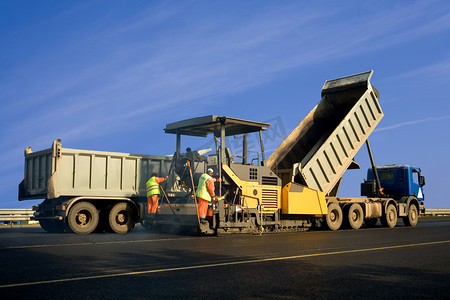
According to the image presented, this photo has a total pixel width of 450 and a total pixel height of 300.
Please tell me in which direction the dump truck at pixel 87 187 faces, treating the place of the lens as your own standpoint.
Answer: facing away from the viewer and to the right of the viewer

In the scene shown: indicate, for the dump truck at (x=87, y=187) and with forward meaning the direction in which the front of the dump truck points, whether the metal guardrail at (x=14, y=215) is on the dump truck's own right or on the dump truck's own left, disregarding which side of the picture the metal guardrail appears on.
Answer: on the dump truck's own left

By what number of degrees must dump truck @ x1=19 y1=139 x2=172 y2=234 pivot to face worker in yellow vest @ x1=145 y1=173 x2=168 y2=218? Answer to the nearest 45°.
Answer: approximately 90° to its right

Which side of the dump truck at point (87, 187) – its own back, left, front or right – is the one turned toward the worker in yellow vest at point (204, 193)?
right

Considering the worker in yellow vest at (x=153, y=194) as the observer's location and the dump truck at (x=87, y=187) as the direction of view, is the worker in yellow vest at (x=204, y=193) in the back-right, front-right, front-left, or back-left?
back-left

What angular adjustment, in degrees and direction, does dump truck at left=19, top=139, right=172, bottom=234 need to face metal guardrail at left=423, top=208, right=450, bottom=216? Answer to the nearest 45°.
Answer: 0° — it already faces it

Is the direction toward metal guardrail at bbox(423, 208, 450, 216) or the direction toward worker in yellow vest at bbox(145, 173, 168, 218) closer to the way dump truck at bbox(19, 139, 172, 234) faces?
the metal guardrail
